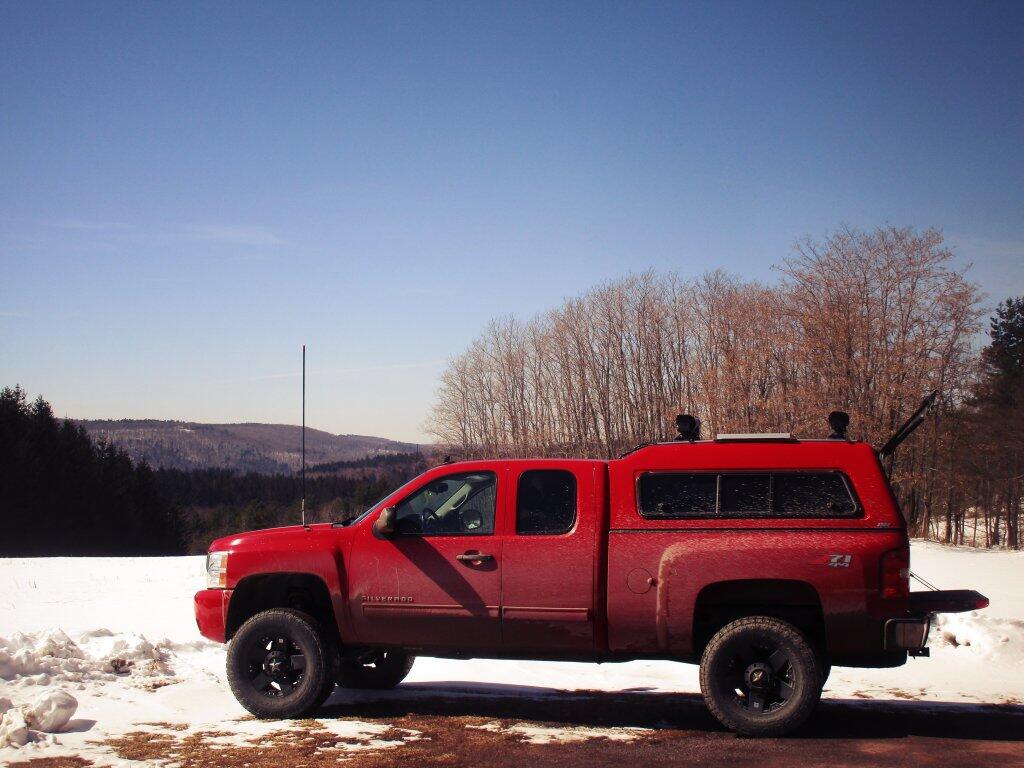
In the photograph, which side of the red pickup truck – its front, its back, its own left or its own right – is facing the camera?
left
